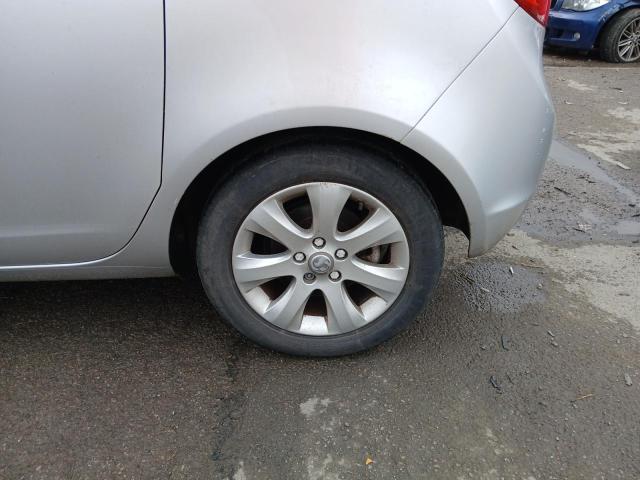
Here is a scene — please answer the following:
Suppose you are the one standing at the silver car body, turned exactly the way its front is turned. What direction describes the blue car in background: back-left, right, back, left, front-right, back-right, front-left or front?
back-right

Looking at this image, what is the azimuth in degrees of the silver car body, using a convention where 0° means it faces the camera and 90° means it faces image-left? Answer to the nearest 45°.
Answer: approximately 90°

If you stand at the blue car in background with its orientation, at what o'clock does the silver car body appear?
The silver car body is roughly at 11 o'clock from the blue car in background.

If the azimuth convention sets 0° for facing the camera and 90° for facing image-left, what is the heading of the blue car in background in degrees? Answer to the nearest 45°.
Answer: approximately 45°
